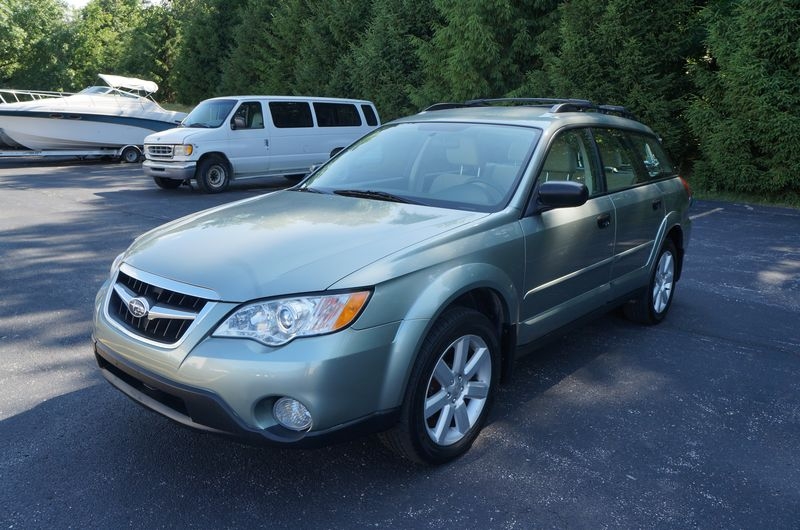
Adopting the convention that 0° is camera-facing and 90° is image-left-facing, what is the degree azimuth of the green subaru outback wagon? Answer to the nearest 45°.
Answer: approximately 45°

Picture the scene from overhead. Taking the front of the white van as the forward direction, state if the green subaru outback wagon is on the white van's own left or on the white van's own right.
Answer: on the white van's own left

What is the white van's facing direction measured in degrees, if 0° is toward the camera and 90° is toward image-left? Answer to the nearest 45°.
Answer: approximately 45°

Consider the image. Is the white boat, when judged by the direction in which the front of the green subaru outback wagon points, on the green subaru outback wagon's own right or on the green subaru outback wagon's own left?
on the green subaru outback wagon's own right

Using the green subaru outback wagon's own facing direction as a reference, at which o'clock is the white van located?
The white van is roughly at 4 o'clock from the green subaru outback wagon.
